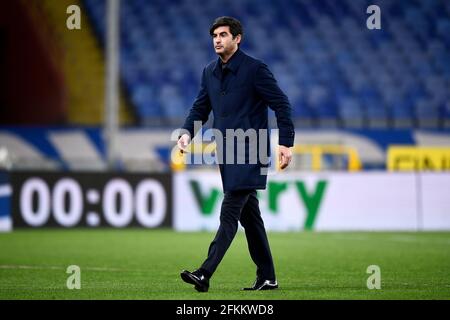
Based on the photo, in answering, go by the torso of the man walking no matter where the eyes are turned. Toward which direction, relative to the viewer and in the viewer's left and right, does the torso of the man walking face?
facing the viewer and to the left of the viewer
